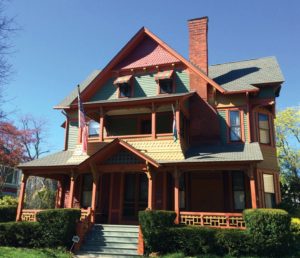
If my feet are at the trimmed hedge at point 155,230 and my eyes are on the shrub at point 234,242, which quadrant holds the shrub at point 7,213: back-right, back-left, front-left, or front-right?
back-left

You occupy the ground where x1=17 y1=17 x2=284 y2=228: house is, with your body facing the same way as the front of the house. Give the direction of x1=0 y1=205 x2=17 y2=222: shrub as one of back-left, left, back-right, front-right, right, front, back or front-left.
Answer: right

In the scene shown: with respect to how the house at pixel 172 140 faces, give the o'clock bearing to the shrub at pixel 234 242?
The shrub is roughly at 11 o'clock from the house.

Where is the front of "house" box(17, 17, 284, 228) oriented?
toward the camera

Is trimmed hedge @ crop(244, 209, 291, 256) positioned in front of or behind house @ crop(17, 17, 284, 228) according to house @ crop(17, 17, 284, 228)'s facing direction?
in front

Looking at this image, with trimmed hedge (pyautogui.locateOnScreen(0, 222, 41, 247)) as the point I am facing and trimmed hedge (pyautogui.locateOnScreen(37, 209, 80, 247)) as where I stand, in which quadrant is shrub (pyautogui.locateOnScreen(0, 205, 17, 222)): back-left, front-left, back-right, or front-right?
front-right

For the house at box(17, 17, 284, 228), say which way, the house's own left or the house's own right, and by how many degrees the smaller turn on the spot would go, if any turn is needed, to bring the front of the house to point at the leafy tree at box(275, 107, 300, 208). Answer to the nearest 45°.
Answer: approximately 135° to the house's own left

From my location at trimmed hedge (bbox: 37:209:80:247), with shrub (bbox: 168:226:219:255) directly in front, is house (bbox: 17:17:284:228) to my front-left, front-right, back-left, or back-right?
front-left

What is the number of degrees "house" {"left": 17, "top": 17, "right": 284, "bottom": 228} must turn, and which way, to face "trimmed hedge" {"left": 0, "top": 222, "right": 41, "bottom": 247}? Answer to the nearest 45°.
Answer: approximately 90° to its right
